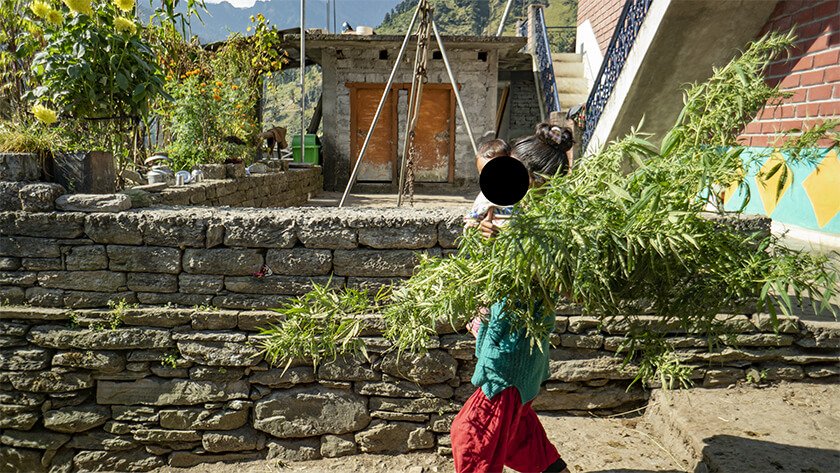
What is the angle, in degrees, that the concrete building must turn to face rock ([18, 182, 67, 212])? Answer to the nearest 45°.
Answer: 0° — it already faces it

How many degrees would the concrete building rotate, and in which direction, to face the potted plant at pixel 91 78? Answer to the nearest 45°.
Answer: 0° — it already faces it

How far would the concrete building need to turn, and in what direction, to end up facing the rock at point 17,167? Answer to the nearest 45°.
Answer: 0° — it already faces it

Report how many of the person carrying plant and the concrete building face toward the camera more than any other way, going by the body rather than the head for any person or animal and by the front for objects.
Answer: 1

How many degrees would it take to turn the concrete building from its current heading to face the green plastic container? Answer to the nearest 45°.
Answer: approximately 90° to its right

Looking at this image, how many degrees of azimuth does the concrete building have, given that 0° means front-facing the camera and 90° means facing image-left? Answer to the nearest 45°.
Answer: approximately 0°

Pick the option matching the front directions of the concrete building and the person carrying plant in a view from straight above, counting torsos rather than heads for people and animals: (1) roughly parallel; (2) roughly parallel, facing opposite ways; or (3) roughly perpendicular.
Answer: roughly perpendicular
